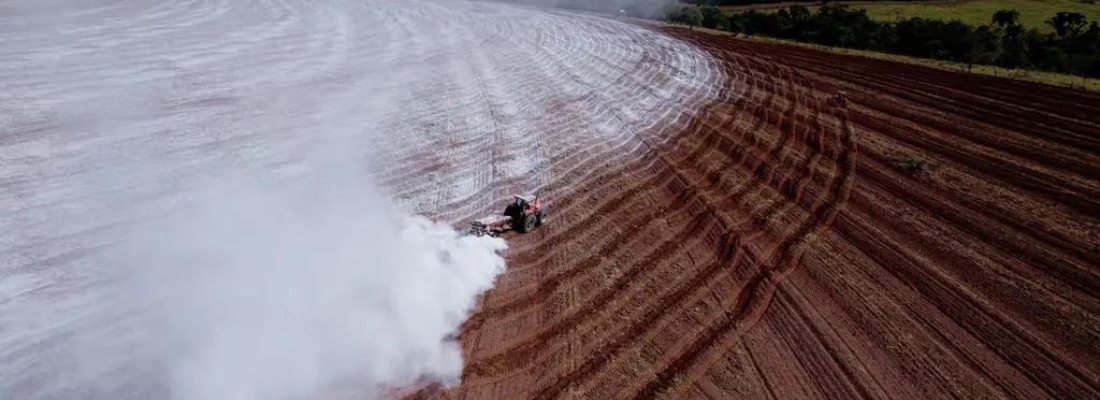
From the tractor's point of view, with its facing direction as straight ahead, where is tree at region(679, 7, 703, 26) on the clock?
The tree is roughly at 11 o'clock from the tractor.

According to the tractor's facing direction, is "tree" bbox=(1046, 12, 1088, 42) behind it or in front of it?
in front

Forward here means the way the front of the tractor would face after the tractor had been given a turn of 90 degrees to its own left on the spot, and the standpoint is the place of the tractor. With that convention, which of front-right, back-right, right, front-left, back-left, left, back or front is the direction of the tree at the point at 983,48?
right

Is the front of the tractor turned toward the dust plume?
no

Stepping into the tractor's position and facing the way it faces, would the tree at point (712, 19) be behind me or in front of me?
in front

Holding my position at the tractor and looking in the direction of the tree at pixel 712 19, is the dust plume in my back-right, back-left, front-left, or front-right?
back-left

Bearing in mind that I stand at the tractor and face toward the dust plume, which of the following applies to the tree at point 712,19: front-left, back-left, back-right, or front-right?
back-right

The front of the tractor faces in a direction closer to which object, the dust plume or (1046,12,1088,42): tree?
the tree

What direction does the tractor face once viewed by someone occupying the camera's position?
facing away from the viewer and to the right of the viewer
